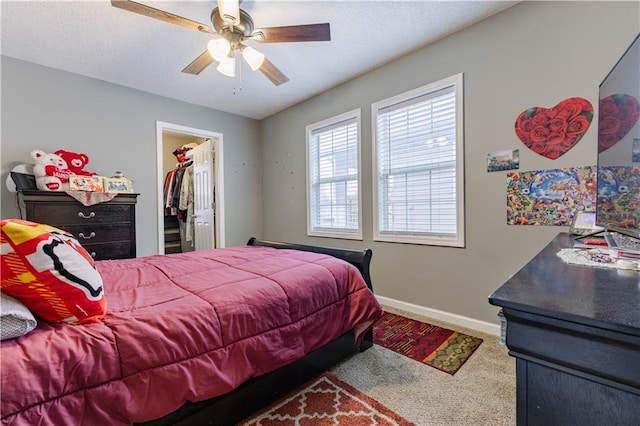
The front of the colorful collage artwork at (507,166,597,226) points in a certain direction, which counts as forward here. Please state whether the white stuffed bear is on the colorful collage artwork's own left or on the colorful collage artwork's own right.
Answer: on the colorful collage artwork's own right

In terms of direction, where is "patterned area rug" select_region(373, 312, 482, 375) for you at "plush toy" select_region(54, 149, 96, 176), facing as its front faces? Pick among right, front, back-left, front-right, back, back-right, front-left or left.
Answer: front-left

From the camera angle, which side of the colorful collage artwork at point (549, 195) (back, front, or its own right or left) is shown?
front

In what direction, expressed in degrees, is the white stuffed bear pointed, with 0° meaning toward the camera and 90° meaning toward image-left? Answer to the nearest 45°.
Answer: approximately 315°

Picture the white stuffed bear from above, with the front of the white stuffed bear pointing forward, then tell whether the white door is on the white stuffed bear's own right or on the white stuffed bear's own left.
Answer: on the white stuffed bear's own left

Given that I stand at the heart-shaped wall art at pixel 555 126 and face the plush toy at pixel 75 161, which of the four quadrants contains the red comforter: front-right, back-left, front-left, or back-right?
front-left

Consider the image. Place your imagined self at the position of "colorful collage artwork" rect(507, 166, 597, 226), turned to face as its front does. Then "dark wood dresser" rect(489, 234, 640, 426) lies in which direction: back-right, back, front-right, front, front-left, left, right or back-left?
front

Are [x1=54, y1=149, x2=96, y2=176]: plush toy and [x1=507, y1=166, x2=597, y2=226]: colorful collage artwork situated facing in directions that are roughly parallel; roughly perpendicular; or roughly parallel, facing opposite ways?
roughly perpendicular

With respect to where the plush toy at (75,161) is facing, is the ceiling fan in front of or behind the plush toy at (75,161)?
in front

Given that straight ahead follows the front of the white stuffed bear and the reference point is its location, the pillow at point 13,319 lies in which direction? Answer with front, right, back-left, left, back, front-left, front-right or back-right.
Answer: front-right

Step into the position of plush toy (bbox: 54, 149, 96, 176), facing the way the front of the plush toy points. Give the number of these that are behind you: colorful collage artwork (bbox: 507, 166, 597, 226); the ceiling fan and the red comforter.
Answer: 0

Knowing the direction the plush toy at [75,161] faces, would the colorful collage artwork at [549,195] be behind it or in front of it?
in front

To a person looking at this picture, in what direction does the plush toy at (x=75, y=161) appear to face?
facing the viewer

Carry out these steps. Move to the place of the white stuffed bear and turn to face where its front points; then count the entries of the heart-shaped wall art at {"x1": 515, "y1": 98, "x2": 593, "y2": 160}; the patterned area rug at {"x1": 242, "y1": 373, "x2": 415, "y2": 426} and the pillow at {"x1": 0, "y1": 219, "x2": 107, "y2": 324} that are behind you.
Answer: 0
